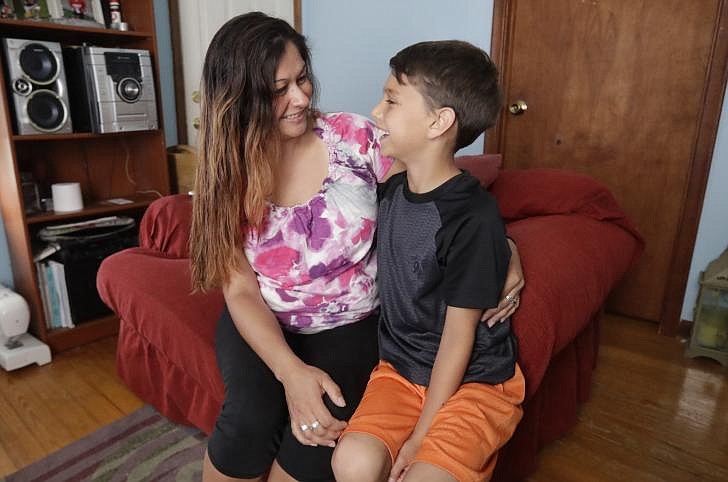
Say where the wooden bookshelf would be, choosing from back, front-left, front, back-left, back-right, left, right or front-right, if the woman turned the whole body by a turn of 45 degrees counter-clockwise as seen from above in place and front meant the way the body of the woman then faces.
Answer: back

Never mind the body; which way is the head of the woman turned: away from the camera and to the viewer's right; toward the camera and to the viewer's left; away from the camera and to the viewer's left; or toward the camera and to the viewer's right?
toward the camera and to the viewer's right

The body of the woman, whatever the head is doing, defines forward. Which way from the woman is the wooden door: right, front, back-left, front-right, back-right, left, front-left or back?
back-left

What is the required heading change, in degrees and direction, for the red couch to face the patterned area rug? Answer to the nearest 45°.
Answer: approximately 90° to its right

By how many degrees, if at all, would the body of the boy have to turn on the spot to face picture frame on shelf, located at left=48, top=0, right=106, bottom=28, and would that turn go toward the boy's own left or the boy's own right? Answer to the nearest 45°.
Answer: approximately 90° to the boy's own right

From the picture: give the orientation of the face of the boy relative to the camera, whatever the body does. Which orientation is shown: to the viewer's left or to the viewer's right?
to the viewer's left

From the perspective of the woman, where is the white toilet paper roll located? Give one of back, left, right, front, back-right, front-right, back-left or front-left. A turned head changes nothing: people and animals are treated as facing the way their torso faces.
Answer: back-right

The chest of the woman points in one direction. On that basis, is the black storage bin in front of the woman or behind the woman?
behind

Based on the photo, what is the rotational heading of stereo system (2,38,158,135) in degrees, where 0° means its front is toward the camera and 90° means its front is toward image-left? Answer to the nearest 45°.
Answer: approximately 315°
